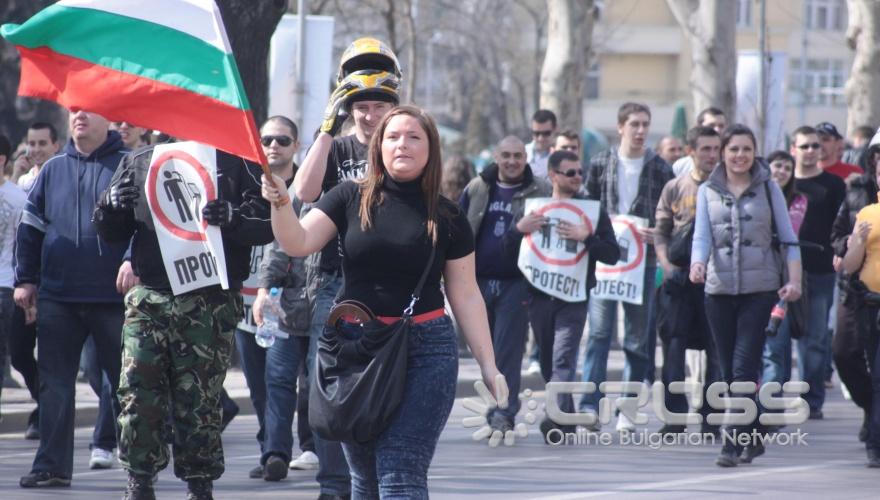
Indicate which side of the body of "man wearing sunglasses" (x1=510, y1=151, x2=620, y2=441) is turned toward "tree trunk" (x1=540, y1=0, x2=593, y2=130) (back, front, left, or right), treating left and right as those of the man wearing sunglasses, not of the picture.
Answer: back

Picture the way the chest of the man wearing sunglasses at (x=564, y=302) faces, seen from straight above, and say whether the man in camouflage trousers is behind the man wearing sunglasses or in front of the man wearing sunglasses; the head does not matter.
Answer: in front

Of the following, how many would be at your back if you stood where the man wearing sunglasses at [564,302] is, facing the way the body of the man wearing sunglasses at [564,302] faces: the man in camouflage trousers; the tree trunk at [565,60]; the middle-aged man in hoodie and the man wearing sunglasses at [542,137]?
2

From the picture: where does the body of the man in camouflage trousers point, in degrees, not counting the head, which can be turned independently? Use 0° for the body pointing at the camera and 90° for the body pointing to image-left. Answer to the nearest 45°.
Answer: approximately 0°

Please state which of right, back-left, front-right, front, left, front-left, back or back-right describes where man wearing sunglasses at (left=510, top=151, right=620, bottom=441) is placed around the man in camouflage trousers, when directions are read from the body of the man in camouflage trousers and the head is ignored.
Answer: back-left

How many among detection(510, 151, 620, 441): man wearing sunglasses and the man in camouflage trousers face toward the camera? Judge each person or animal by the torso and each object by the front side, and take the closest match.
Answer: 2
